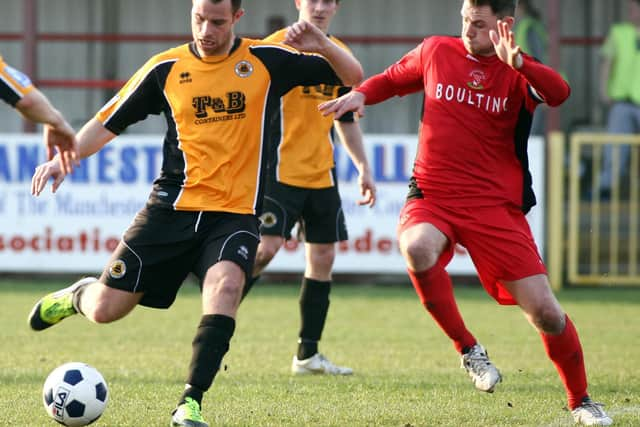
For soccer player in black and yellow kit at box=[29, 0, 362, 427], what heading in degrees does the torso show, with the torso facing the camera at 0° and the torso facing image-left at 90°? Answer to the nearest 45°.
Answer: approximately 0°

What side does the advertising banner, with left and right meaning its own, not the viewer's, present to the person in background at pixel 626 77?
left

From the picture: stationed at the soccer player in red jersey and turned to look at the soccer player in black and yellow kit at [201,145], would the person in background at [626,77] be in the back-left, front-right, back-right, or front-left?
back-right

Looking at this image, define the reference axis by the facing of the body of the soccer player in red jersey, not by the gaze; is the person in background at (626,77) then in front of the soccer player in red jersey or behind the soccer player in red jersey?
behind

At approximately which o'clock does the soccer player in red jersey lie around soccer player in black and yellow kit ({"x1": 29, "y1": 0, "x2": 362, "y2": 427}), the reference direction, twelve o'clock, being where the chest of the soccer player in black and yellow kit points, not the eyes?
The soccer player in red jersey is roughly at 9 o'clock from the soccer player in black and yellow kit.
